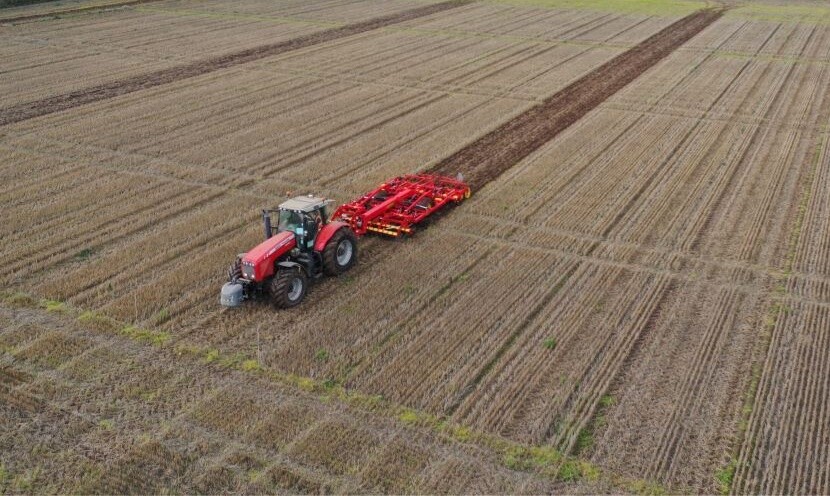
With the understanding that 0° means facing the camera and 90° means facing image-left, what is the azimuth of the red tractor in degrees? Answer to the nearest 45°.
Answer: approximately 45°

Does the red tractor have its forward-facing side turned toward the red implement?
no
